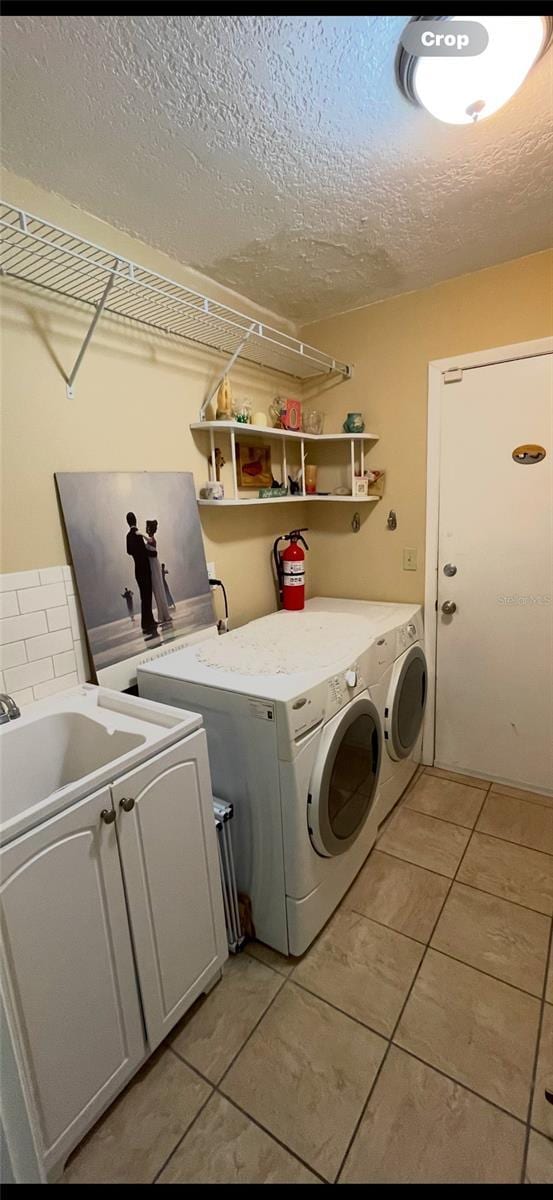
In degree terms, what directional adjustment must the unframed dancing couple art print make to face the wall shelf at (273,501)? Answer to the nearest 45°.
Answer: approximately 90° to its left

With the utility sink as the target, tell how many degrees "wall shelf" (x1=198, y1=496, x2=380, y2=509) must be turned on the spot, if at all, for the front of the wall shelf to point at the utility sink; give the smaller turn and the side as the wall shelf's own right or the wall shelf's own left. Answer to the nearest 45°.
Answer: approximately 45° to the wall shelf's own right

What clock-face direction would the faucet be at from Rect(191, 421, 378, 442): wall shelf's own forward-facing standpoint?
The faucet is roughly at 1 o'clock from the wall shelf.

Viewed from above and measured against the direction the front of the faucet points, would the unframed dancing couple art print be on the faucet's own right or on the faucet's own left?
on the faucet's own left

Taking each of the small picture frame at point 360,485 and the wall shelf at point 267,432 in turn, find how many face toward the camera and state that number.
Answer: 2

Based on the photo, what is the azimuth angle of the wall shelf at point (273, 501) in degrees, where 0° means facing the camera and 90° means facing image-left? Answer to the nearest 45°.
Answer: approximately 0°

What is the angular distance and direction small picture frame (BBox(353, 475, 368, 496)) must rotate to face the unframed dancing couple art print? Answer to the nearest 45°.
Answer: approximately 45° to its right

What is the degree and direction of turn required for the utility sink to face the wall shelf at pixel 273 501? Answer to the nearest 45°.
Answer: approximately 90° to its left

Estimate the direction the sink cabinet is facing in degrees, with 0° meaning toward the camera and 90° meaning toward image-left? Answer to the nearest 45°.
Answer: approximately 315°

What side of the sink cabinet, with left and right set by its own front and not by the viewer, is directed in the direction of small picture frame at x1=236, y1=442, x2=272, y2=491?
left
